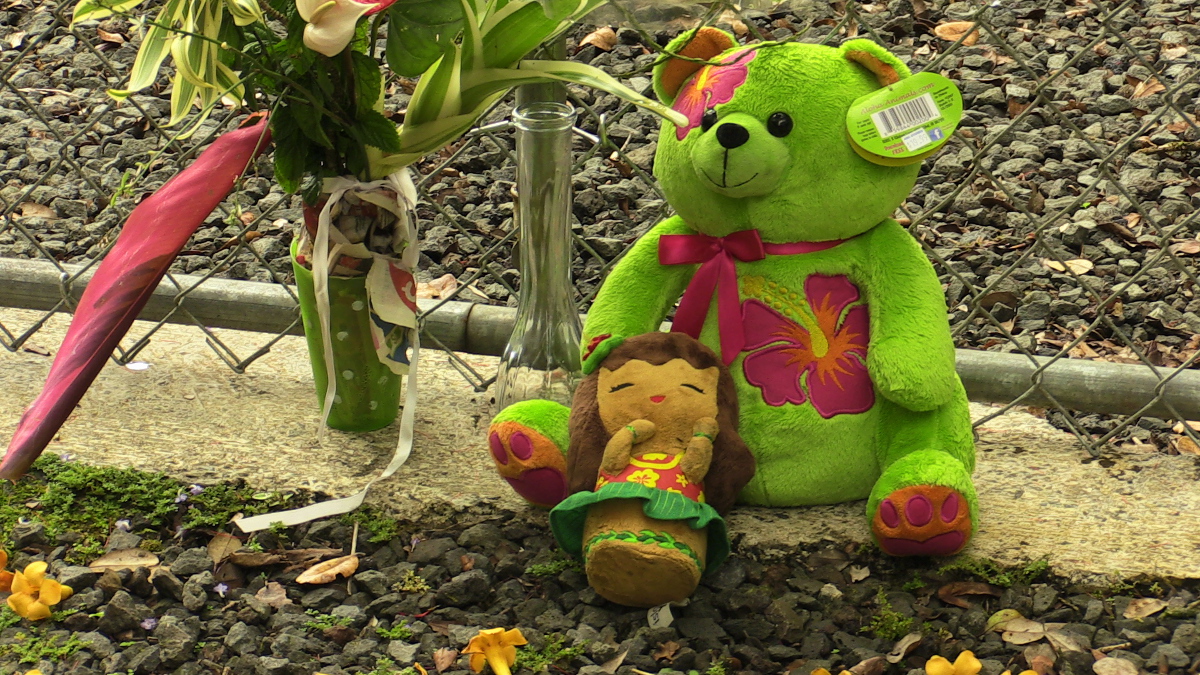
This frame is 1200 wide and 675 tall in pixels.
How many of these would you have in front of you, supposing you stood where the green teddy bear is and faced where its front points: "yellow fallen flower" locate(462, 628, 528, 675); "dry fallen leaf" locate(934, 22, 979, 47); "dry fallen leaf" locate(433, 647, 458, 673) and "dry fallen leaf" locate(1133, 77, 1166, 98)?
2

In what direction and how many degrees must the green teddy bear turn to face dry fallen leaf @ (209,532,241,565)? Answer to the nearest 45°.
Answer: approximately 45° to its right

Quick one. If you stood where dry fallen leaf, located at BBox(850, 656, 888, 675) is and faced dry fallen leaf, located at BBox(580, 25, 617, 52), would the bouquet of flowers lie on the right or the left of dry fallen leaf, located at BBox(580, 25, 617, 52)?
left

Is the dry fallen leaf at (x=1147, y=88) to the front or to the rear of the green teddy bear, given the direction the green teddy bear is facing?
to the rear

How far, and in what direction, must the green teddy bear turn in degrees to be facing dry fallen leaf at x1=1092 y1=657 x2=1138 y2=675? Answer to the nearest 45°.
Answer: approximately 90° to its left

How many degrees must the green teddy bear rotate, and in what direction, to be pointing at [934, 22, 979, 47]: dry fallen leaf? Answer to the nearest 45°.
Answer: approximately 135° to its right

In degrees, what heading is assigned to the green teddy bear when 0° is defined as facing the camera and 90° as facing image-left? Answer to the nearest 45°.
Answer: approximately 45°

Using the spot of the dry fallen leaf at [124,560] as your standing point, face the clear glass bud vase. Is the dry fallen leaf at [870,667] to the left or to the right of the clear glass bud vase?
right
